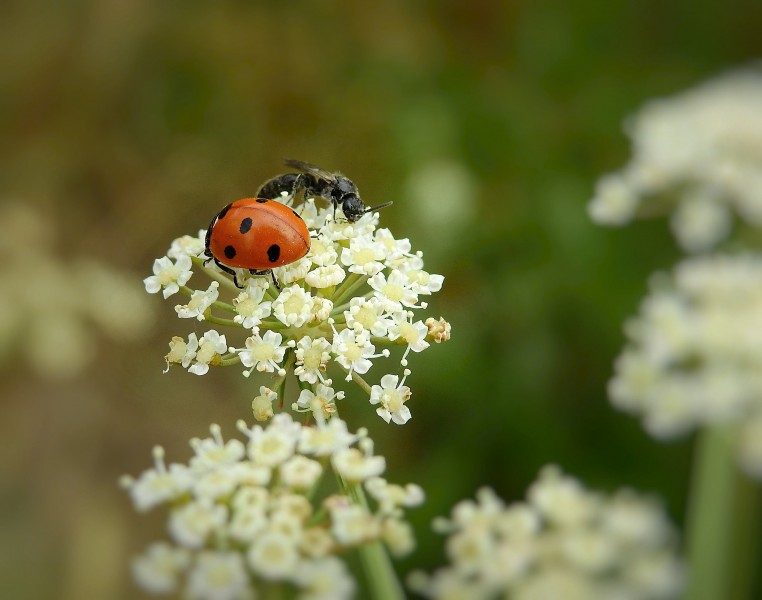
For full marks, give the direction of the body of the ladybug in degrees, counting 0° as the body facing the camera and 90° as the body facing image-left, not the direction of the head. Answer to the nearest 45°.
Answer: approximately 90°

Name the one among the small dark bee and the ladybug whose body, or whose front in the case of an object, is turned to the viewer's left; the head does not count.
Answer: the ladybug

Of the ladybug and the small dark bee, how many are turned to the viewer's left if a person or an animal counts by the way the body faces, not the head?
1

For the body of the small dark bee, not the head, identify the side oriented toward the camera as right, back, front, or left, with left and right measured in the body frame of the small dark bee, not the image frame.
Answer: right

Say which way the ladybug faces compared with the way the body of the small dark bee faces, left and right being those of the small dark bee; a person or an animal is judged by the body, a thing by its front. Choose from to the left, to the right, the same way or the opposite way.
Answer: the opposite way
